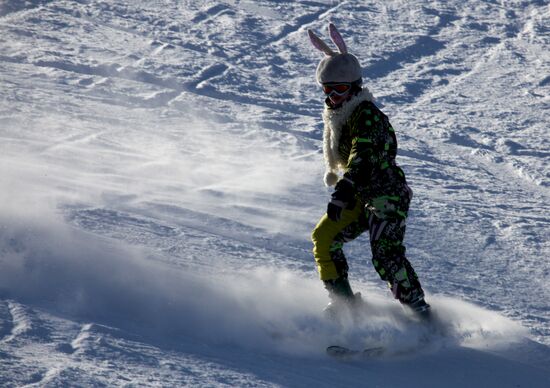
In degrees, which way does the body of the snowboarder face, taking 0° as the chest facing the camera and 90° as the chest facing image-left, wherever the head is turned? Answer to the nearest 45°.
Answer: approximately 45°
